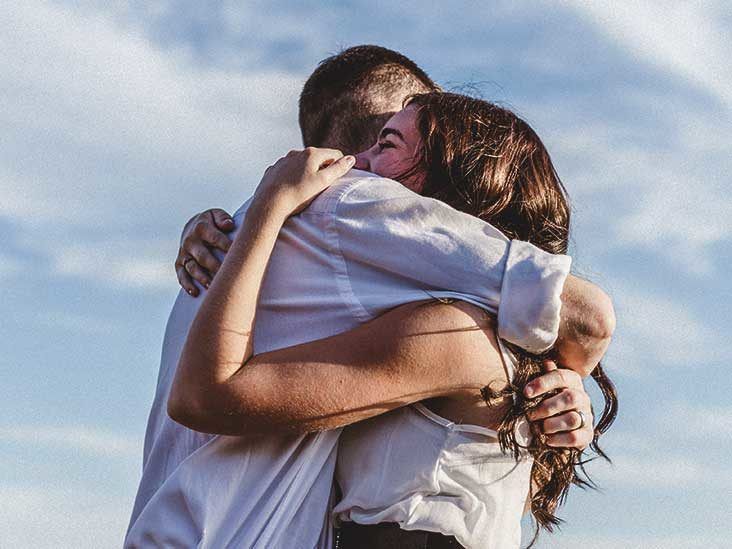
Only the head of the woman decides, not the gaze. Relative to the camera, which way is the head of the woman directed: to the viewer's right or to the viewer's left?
to the viewer's left

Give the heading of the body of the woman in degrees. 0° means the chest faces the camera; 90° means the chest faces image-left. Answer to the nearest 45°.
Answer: approximately 90°
